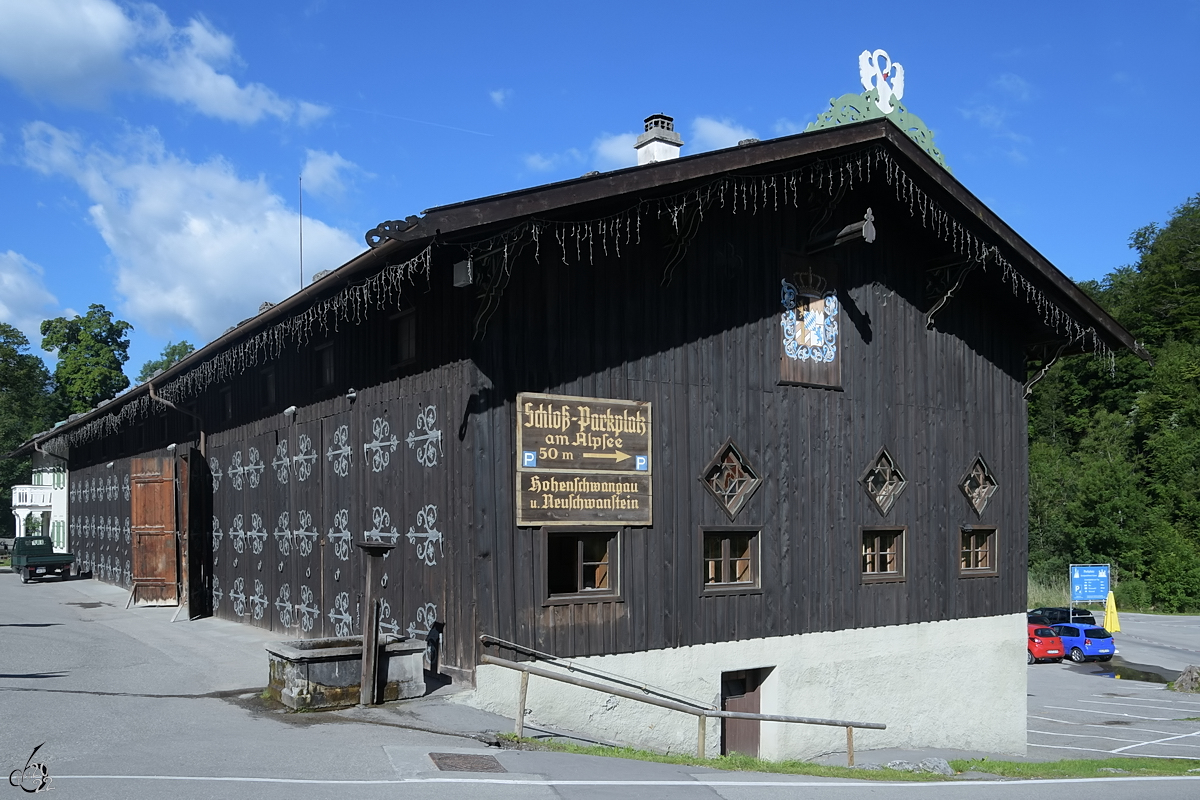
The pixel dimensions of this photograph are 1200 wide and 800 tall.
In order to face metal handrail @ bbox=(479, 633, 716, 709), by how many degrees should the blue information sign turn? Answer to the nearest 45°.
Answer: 0° — it already faces it

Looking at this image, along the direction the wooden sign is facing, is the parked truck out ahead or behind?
behind

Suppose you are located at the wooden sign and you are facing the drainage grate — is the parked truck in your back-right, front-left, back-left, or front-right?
back-right

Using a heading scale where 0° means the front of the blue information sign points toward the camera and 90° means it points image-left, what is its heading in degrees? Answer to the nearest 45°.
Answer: approximately 0°

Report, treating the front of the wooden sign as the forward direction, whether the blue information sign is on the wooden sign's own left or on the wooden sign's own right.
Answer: on the wooden sign's own left

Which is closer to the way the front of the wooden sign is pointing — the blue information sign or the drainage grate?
the drainage grate

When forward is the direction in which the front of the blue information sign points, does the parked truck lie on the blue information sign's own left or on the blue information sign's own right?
on the blue information sign's own right
